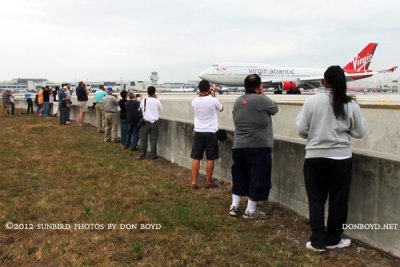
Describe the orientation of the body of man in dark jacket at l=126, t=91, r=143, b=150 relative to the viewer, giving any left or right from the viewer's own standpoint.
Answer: facing away from the viewer and to the right of the viewer

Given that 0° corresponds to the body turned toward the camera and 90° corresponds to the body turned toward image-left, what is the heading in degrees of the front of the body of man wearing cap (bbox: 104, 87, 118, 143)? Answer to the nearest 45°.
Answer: approximately 225°

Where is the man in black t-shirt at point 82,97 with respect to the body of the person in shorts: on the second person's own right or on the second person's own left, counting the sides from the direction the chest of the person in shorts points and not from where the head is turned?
on the second person's own left

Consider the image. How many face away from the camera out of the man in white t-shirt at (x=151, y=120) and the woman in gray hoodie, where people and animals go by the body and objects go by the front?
2

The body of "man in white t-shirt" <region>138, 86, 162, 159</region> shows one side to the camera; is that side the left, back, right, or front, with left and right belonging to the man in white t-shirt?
back

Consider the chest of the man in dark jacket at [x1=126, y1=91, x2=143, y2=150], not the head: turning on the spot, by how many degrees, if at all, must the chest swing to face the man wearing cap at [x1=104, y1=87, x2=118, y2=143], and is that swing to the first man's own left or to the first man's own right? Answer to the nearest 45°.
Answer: approximately 45° to the first man's own left

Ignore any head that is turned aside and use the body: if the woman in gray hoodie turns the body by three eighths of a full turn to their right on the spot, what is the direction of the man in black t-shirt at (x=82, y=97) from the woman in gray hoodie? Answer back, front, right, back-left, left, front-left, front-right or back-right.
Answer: back

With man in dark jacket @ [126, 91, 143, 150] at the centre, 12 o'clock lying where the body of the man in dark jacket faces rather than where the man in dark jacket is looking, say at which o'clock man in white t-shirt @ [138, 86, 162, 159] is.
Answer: The man in white t-shirt is roughly at 4 o'clock from the man in dark jacket.

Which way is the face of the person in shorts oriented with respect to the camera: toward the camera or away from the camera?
away from the camera

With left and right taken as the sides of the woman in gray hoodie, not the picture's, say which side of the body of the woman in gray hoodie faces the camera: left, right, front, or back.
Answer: back

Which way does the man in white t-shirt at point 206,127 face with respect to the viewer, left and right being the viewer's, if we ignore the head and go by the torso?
facing away from the viewer and to the right of the viewer
